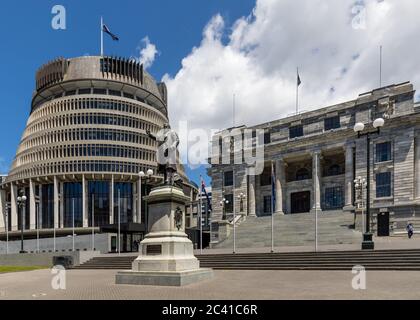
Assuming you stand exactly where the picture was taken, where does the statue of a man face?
facing the viewer and to the left of the viewer
